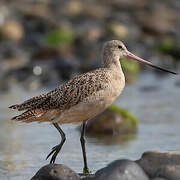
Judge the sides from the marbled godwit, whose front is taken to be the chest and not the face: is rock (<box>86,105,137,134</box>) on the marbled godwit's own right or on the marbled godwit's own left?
on the marbled godwit's own left

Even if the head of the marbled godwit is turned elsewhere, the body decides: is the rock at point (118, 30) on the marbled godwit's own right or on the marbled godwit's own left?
on the marbled godwit's own left

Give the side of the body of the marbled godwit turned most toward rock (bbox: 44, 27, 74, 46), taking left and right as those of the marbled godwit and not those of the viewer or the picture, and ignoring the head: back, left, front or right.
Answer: left

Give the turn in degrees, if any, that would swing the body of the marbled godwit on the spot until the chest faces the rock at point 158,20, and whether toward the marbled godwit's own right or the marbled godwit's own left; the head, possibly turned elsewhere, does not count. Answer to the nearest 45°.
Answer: approximately 90° to the marbled godwit's own left

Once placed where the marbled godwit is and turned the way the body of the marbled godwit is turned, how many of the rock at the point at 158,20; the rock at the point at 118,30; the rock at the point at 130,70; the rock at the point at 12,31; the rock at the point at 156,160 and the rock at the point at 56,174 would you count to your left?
4

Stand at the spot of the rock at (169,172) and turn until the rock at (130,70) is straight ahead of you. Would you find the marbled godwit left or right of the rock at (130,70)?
left

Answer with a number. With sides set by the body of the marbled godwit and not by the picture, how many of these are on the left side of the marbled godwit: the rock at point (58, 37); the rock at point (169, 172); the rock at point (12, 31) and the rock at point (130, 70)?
3

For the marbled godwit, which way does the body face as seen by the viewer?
to the viewer's right
